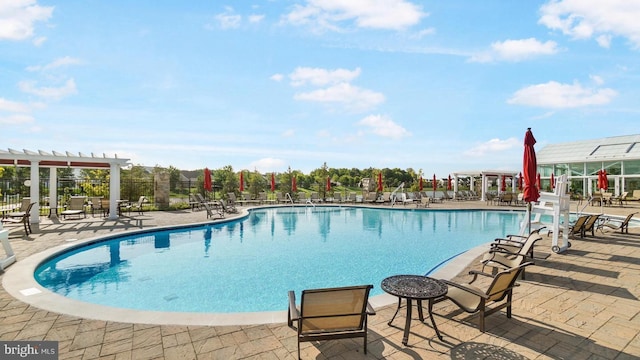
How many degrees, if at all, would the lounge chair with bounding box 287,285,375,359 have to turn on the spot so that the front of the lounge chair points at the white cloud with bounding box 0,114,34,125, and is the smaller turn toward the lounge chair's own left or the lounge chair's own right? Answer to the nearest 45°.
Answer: approximately 45° to the lounge chair's own left

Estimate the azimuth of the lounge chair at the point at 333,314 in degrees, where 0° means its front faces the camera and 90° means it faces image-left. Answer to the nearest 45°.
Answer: approximately 180°

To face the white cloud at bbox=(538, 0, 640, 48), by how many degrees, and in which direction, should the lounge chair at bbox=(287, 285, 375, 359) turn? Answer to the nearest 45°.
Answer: approximately 45° to its right

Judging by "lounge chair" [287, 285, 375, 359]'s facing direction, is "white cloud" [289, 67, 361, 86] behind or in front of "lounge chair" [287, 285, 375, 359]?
in front

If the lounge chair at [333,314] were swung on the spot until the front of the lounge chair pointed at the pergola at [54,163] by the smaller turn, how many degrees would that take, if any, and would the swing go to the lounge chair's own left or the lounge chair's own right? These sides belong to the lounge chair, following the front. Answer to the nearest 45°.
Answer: approximately 45° to the lounge chair's own left

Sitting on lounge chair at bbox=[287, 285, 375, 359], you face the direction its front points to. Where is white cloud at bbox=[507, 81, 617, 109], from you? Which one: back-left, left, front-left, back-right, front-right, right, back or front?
front-right

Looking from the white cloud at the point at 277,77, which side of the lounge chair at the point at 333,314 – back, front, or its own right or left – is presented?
front

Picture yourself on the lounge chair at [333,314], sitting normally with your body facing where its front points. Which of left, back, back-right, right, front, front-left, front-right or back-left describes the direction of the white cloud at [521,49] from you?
front-right

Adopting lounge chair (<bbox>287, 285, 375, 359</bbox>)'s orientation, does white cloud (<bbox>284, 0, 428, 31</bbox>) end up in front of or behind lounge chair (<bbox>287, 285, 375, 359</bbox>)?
in front

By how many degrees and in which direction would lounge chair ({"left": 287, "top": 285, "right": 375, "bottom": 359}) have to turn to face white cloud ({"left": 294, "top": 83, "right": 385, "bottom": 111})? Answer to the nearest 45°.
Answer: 0° — it already faces it

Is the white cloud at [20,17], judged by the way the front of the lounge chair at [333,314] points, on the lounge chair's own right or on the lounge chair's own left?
on the lounge chair's own left

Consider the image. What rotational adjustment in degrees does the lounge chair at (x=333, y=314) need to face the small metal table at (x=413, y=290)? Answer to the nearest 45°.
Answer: approximately 45° to its right
